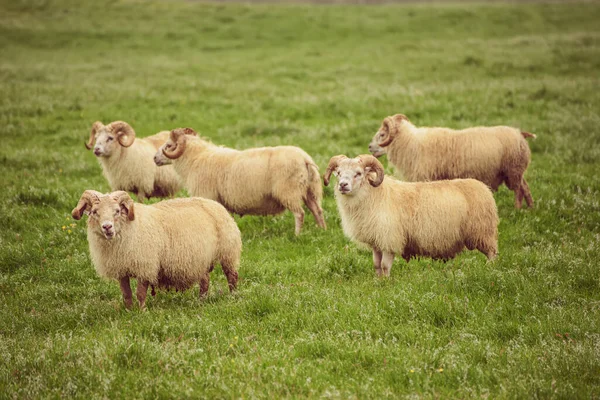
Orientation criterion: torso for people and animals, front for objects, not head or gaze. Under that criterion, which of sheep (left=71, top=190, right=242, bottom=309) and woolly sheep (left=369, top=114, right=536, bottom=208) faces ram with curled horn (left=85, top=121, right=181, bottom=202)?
the woolly sheep

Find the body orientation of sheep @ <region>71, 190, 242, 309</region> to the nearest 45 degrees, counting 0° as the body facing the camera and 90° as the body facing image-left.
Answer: approximately 45°

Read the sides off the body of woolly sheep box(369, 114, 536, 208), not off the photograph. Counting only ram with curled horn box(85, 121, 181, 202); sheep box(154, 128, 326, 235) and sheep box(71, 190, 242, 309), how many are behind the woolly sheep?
0

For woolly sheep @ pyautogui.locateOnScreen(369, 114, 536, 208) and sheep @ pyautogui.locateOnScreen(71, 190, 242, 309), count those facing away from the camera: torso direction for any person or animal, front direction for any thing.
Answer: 0

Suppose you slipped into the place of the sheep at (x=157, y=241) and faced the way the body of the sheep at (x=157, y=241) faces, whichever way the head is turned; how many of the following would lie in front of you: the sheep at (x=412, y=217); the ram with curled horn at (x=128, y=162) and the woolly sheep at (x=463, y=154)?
0

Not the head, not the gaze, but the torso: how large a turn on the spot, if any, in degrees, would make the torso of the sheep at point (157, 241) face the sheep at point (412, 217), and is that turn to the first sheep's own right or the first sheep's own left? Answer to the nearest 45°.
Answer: approximately 135° to the first sheep's own left

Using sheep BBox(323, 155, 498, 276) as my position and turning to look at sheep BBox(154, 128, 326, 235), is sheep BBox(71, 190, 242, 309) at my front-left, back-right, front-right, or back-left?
front-left

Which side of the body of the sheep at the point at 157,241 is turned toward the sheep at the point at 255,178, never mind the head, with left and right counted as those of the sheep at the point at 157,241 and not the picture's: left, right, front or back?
back

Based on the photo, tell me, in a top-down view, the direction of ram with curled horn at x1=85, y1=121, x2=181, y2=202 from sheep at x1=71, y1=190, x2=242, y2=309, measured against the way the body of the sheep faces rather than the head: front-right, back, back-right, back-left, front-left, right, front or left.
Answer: back-right

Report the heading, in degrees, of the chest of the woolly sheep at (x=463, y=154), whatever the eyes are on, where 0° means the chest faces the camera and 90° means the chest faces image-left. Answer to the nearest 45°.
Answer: approximately 90°

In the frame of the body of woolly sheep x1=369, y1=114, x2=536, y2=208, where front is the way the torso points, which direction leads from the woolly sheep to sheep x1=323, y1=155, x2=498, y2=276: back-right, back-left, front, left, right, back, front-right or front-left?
left

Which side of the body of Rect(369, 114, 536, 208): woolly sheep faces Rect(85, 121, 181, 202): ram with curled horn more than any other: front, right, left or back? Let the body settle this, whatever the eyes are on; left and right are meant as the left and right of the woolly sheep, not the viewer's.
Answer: front
